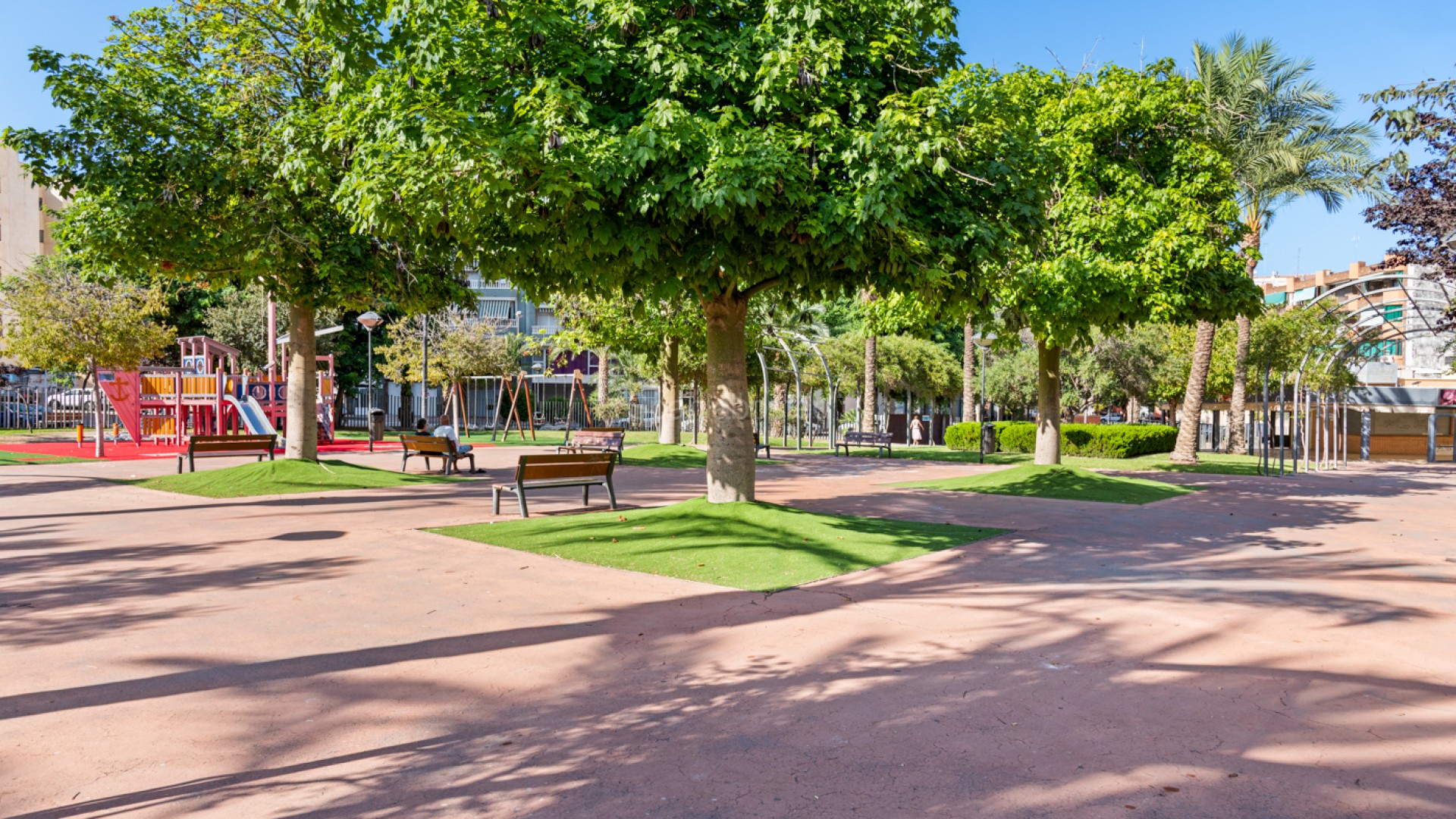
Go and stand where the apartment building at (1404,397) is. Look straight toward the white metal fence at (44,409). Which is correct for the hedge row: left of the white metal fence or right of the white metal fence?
left

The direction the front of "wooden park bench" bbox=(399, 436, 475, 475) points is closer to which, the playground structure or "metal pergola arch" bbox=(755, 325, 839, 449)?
the metal pergola arch

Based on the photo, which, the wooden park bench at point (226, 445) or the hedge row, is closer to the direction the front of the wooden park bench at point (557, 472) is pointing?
the wooden park bench

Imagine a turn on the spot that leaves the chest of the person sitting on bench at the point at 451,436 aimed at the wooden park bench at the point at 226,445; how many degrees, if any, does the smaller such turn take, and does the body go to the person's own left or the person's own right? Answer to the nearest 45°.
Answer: approximately 180°
